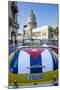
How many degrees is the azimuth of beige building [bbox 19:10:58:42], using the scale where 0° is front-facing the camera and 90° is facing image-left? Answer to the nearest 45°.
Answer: approximately 45°
